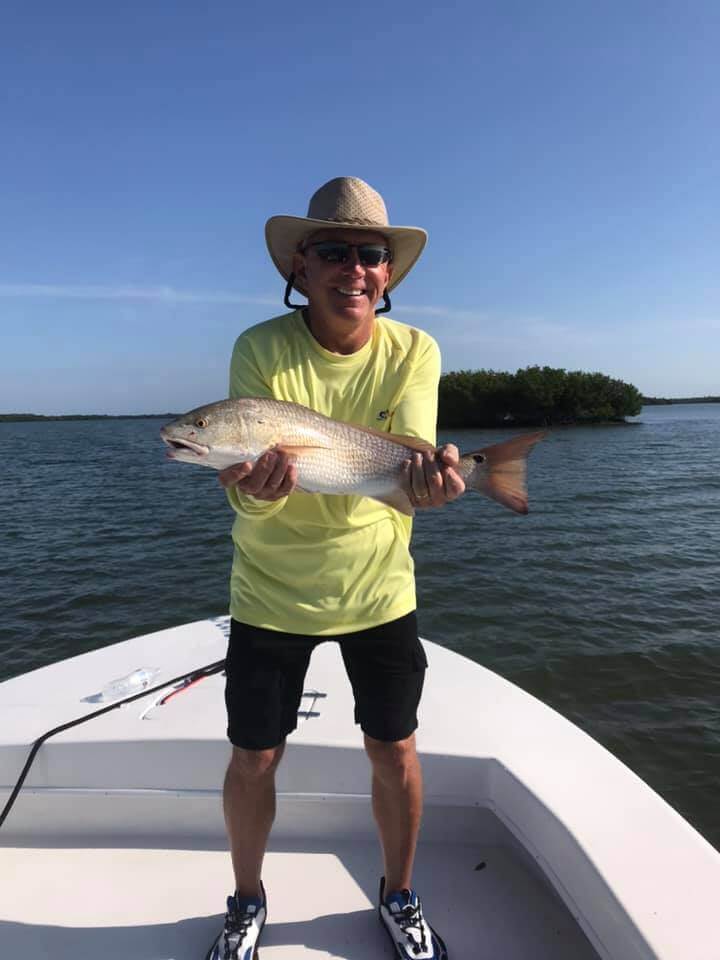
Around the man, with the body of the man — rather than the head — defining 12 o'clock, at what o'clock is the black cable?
The black cable is roughly at 4 o'clock from the man.

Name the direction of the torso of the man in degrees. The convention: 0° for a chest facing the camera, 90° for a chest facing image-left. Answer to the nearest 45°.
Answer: approximately 0°
